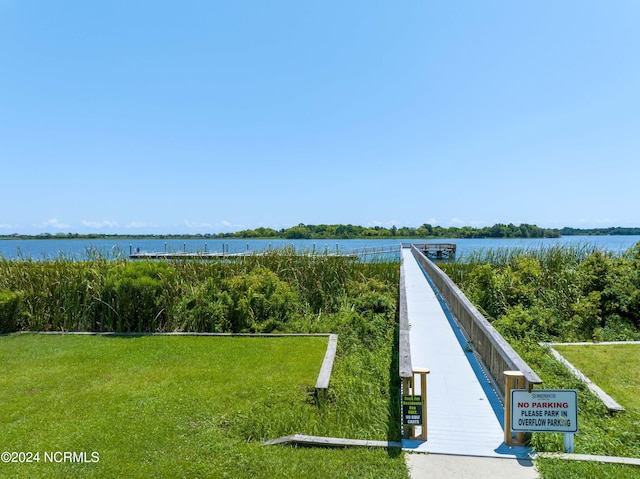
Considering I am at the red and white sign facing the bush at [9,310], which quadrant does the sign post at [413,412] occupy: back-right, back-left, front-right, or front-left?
front-left

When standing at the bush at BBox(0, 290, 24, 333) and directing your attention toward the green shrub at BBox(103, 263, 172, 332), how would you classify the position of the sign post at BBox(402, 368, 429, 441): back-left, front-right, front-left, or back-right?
front-right

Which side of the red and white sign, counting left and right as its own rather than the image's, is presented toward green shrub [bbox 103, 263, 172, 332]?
right

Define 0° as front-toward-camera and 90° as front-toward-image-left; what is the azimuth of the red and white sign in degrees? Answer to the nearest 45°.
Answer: approximately 0°

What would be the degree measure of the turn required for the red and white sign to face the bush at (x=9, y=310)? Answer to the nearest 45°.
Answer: approximately 90° to its right

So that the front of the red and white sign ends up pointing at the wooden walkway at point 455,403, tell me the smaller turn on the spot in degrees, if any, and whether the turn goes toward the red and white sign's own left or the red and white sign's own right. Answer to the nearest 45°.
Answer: approximately 135° to the red and white sign's own right

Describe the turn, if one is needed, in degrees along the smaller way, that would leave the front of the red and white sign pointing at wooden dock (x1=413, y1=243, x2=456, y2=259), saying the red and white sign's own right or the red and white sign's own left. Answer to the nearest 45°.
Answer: approximately 180°
